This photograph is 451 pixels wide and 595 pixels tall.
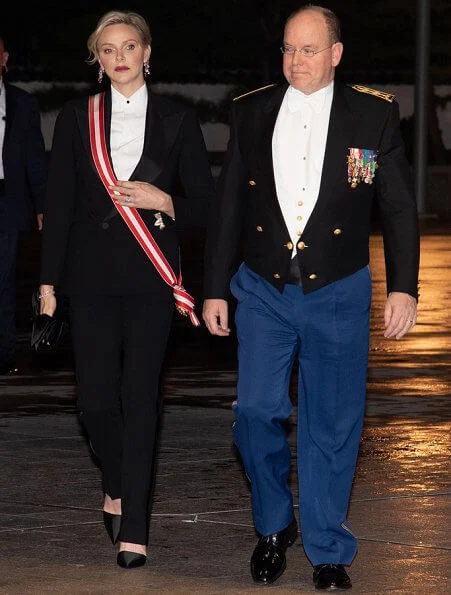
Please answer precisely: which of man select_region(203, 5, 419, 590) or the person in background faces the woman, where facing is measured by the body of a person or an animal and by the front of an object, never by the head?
the person in background

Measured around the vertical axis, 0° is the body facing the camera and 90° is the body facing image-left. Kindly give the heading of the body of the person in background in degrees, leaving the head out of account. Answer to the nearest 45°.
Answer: approximately 0°

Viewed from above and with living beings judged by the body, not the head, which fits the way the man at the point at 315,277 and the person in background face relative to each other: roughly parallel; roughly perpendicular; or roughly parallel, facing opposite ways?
roughly parallel

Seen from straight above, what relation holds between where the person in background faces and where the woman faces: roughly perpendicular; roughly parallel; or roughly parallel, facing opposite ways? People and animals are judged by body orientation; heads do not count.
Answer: roughly parallel

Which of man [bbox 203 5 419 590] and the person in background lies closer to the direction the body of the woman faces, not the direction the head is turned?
the man

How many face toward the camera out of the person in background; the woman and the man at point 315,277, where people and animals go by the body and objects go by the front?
3

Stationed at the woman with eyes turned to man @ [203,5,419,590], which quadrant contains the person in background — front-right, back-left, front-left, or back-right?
back-left

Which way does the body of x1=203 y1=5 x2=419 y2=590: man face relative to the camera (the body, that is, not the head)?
toward the camera

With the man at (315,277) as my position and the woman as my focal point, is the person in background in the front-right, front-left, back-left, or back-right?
front-right

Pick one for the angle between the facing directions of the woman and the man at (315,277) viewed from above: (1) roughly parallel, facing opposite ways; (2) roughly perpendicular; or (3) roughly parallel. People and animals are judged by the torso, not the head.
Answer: roughly parallel

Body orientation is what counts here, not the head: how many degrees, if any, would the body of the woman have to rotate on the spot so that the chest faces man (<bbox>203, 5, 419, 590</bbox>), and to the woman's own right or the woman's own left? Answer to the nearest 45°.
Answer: approximately 45° to the woman's own left

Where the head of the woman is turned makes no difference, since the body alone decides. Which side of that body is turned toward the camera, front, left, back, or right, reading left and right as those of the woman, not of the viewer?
front

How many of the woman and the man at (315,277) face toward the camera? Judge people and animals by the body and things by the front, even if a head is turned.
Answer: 2

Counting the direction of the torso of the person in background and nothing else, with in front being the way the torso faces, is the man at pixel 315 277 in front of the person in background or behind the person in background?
in front

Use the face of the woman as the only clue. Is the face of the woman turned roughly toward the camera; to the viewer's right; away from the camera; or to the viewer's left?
toward the camera

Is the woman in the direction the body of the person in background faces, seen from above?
yes
